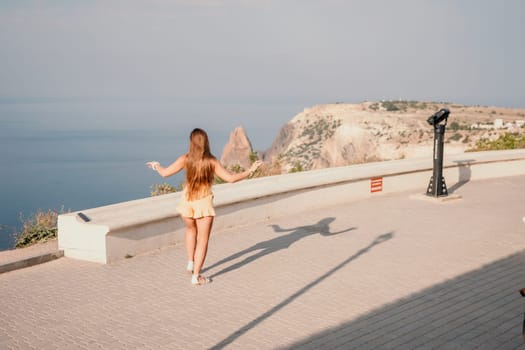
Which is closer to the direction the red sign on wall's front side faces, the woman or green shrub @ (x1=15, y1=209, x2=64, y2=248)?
the woman

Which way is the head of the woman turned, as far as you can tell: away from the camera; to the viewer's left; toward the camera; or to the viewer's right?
away from the camera

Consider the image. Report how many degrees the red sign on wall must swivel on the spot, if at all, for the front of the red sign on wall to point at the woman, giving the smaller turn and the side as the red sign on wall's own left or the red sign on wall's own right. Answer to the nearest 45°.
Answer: approximately 45° to the red sign on wall's own right

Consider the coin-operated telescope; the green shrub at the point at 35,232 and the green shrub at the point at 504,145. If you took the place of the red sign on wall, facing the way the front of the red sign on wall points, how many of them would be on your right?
1

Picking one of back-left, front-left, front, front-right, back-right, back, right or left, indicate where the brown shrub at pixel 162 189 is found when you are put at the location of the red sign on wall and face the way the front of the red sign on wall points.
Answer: back-right

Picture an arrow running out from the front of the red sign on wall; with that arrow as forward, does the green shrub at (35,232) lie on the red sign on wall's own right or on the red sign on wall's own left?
on the red sign on wall's own right

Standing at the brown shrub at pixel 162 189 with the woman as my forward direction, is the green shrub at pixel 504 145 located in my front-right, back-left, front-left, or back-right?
back-left

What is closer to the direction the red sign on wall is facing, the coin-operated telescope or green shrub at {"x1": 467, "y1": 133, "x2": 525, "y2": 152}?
the coin-operated telescope

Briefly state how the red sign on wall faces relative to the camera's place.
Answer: facing the viewer and to the right of the viewer

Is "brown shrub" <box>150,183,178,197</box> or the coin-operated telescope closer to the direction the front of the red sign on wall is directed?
the coin-operated telescope

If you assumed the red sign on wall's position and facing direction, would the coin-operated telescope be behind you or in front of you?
in front

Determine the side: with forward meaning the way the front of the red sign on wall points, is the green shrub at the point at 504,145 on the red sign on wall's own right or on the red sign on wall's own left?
on the red sign on wall's own left
